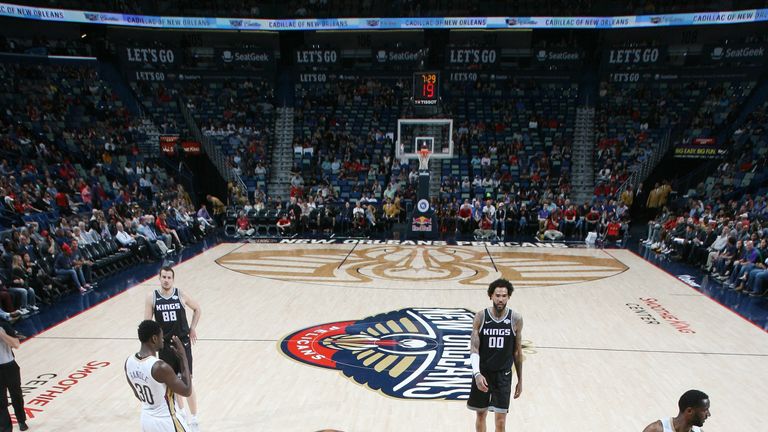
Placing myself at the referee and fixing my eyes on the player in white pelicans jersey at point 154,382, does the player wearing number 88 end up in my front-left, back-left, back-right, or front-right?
front-left

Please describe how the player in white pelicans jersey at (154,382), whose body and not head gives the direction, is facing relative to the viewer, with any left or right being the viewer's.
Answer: facing away from the viewer and to the right of the viewer

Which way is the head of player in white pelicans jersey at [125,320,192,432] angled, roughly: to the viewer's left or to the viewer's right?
to the viewer's right

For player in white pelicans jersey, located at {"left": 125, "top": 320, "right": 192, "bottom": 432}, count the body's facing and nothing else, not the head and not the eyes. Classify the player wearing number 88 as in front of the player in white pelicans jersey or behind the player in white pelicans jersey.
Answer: in front

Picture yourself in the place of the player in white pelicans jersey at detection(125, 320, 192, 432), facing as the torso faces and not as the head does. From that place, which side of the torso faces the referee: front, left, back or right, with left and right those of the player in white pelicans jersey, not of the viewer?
left

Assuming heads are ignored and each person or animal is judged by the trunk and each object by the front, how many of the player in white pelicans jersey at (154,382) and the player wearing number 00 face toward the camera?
1

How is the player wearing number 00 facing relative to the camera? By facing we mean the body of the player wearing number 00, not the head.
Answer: toward the camera

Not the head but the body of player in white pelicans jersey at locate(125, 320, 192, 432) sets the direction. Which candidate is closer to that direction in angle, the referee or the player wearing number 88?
the player wearing number 88

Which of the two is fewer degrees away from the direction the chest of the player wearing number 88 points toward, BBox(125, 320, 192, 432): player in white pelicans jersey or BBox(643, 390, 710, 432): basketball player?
the player in white pelicans jersey

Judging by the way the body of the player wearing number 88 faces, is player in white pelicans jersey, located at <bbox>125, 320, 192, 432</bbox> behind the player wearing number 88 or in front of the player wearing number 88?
in front

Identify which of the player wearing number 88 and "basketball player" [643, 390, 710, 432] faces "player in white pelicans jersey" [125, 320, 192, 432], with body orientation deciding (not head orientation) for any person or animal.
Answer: the player wearing number 88

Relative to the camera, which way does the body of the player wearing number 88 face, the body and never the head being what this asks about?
toward the camera

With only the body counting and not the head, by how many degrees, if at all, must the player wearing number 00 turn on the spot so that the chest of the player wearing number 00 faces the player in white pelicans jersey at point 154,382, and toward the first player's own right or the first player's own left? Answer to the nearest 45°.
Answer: approximately 45° to the first player's own right
